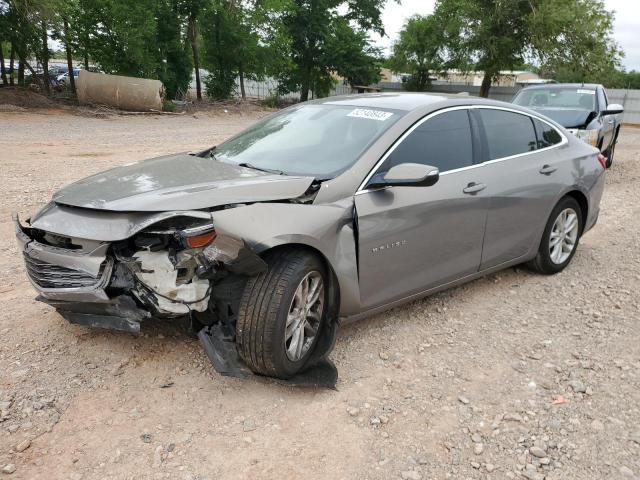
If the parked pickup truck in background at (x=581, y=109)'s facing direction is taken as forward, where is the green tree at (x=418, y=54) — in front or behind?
behind

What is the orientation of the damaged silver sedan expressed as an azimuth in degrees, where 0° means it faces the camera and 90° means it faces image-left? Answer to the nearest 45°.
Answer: approximately 45°

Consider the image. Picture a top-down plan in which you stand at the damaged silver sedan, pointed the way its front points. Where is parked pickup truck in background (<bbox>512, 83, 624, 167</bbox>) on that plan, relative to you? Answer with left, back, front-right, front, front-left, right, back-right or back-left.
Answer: back

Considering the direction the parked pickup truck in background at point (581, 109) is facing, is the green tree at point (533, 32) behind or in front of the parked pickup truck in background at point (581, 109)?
behind

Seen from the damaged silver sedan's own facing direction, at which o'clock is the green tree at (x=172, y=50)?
The green tree is roughly at 4 o'clock from the damaged silver sedan.

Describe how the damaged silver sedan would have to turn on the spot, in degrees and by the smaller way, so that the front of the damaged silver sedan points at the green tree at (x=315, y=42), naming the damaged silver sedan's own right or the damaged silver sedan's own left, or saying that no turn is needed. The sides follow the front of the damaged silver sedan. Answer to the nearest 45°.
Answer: approximately 135° to the damaged silver sedan's own right

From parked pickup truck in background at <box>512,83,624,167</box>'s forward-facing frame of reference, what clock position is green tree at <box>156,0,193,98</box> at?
The green tree is roughly at 4 o'clock from the parked pickup truck in background.

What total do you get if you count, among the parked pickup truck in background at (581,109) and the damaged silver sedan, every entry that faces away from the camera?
0

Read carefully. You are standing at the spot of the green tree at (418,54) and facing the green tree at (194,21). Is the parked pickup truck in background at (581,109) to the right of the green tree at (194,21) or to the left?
left

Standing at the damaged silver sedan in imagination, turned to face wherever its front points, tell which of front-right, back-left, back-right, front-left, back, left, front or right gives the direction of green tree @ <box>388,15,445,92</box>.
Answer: back-right

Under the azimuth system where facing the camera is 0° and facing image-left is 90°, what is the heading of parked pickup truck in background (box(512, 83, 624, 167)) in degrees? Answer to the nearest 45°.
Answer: approximately 0°

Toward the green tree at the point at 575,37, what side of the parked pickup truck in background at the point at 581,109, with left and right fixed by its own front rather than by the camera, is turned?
back

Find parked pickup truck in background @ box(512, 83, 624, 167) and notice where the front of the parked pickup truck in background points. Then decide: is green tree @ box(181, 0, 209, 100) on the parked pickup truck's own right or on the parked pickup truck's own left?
on the parked pickup truck's own right

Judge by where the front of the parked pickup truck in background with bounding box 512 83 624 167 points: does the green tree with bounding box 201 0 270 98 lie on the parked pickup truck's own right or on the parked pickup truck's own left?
on the parked pickup truck's own right
